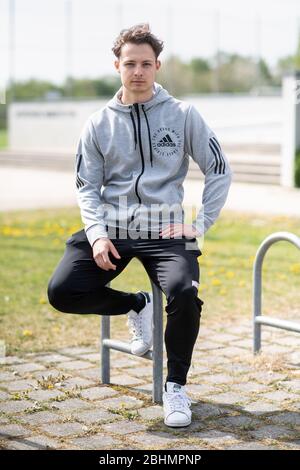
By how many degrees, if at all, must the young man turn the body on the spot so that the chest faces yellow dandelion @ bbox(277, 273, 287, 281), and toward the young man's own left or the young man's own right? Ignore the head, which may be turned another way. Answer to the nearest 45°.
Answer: approximately 180°

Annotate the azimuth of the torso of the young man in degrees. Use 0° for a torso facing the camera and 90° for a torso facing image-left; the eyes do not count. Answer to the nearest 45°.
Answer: approximately 0°
